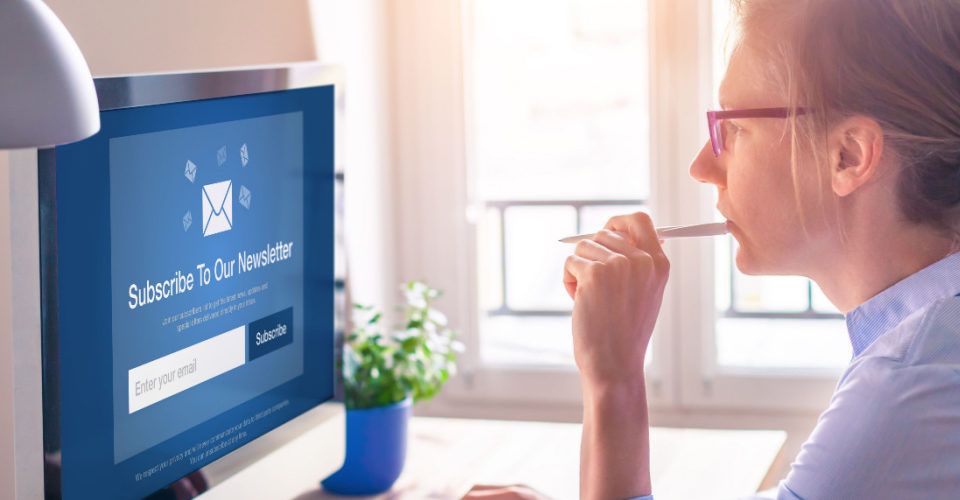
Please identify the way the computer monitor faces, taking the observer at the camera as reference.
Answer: facing the viewer and to the right of the viewer

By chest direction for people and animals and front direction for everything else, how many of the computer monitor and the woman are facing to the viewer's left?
1

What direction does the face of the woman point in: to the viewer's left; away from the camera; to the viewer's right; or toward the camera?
to the viewer's left

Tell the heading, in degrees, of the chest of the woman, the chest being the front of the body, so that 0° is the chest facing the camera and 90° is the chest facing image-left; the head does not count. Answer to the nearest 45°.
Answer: approximately 90°
